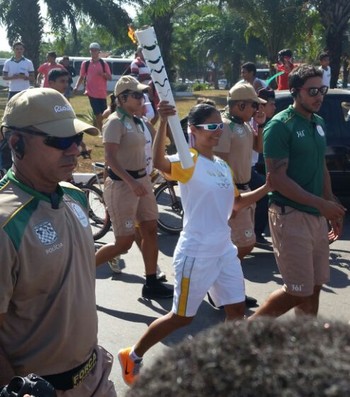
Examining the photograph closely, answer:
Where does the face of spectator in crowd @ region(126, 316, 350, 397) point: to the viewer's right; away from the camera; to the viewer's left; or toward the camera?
away from the camera

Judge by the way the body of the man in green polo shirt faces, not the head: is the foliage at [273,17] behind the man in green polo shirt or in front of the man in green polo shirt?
behind

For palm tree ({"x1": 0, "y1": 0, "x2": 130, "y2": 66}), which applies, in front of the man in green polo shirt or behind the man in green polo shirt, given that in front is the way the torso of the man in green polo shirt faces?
behind

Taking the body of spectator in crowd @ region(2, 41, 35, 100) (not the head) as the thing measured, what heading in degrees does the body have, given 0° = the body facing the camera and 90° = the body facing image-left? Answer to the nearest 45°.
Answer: approximately 0°

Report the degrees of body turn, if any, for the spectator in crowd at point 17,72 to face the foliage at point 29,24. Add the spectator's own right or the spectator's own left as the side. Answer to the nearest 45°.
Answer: approximately 180°

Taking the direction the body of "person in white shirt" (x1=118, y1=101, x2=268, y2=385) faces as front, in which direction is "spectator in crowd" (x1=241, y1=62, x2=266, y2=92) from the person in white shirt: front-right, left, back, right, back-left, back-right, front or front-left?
back-left

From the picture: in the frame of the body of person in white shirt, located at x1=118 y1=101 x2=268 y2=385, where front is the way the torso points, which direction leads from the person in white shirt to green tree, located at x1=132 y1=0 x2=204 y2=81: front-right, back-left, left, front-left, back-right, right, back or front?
back-left

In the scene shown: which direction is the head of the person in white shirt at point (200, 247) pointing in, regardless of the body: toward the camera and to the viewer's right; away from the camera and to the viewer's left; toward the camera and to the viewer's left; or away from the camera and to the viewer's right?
toward the camera and to the viewer's right

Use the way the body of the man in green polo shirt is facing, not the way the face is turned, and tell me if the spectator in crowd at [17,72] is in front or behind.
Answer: behind
